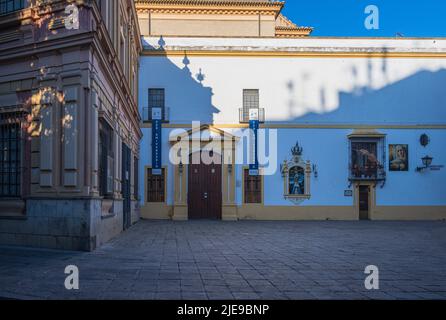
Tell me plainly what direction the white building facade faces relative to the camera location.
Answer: facing the viewer

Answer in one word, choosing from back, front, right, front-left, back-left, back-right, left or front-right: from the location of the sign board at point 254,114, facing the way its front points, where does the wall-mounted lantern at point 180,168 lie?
right

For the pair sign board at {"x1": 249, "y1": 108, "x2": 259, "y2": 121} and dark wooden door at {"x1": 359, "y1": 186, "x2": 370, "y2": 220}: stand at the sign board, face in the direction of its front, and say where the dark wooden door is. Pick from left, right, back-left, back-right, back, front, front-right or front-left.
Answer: left

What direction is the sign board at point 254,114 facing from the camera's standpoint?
toward the camera

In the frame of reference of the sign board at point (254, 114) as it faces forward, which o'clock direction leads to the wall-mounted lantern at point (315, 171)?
The wall-mounted lantern is roughly at 9 o'clock from the sign board.
